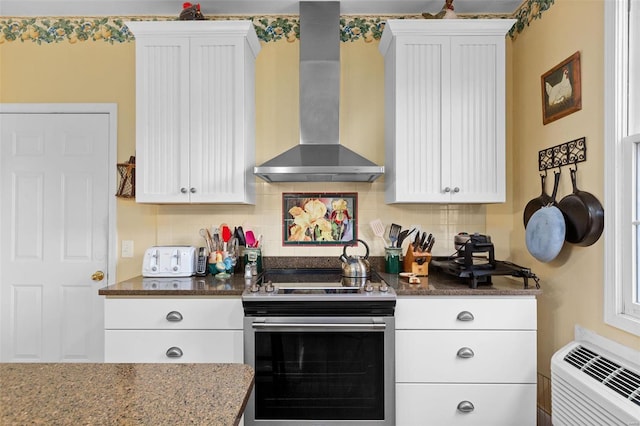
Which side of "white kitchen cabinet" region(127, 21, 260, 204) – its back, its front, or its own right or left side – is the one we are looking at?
front

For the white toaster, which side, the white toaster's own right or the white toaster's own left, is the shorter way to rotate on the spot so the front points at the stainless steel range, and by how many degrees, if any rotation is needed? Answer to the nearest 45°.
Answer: approximately 45° to the white toaster's own left

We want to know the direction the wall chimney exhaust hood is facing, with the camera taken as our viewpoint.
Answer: facing the viewer

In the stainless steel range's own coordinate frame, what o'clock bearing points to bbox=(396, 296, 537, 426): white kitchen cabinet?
The white kitchen cabinet is roughly at 9 o'clock from the stainless steel range.

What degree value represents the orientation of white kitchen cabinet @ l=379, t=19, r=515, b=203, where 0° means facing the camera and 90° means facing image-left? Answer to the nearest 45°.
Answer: approximately 0°

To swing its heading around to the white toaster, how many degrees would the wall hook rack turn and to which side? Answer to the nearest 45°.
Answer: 0° — it already faces it

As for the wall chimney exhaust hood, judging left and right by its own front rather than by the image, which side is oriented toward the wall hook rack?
left

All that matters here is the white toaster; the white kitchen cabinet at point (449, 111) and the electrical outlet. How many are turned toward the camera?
3
